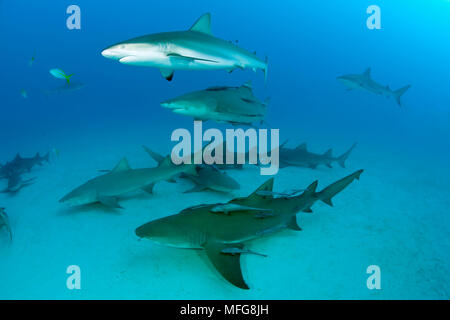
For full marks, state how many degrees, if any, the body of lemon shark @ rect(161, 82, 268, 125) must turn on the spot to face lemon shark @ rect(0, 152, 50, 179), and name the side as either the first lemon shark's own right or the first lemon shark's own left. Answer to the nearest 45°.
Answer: approximately 45° to the first lemon shark's own right

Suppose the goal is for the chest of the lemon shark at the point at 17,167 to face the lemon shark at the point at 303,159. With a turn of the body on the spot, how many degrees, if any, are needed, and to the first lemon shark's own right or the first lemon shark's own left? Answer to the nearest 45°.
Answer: approximately 135° to the first lemon shark's own left

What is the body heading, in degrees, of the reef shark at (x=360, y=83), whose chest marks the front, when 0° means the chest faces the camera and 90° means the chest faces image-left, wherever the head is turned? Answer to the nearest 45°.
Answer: approximately 90°

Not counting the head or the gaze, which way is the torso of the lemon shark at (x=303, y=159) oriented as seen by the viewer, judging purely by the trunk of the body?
to the viewer's left

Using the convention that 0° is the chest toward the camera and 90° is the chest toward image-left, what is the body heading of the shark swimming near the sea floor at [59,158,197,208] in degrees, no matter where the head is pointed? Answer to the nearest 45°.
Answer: approximately 90°

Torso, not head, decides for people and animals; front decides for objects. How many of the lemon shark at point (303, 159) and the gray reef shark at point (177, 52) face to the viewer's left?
2

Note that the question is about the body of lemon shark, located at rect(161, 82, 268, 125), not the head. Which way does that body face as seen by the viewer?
to the viewer's left

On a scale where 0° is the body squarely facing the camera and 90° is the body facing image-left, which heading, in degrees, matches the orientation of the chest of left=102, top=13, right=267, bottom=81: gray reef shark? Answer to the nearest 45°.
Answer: approximately 90°
